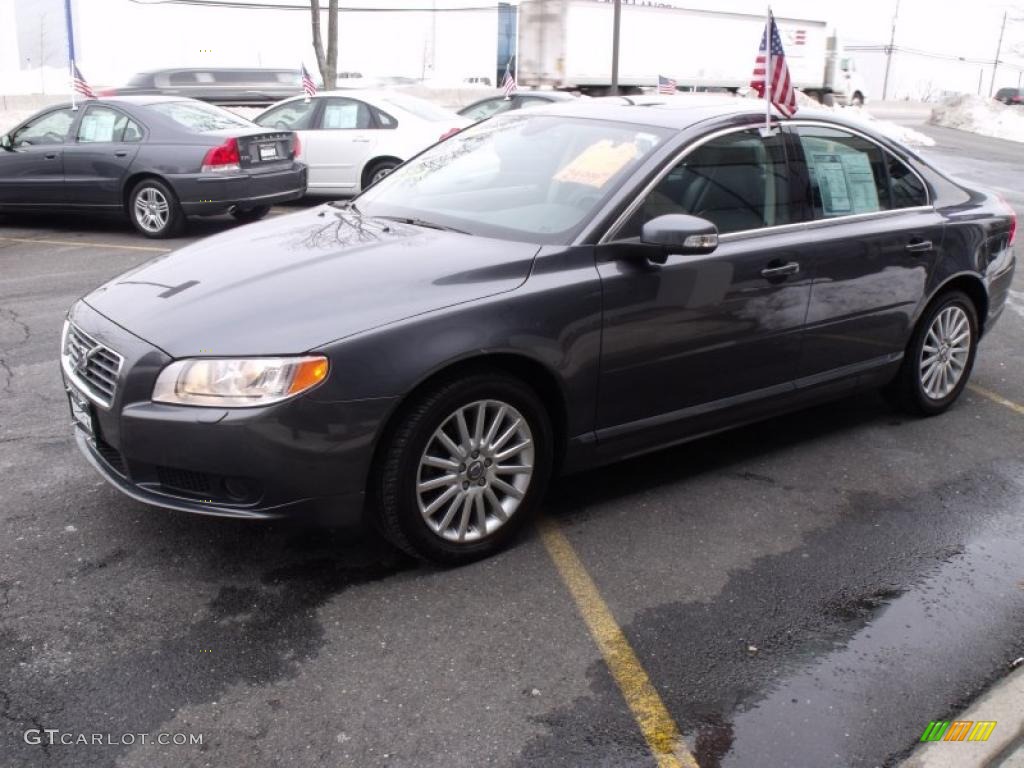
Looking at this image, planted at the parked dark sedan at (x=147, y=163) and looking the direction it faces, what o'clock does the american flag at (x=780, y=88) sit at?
The american flag is roughly at 7 o'clock from the parked dark sedan.

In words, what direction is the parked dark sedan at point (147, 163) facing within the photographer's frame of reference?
facing away from the viewer and to the left of the viewer

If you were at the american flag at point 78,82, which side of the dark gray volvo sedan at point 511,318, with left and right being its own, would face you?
right

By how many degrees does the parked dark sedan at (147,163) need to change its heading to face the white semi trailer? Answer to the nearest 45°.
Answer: approximately 90° to its right

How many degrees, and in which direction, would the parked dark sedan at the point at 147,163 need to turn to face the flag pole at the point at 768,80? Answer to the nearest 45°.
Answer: approximately 135° to its left

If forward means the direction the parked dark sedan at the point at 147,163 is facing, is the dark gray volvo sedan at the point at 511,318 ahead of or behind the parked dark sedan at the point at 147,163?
behind

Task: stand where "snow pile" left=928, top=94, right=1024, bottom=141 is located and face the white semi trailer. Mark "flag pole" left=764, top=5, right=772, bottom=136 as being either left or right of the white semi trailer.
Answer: left

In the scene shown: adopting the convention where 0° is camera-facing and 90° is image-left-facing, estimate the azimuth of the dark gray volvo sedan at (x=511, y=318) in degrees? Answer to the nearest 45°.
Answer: approximately 45°

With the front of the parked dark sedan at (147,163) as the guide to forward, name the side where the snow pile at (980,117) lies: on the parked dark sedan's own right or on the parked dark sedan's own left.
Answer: on the parked dark sedan's own right

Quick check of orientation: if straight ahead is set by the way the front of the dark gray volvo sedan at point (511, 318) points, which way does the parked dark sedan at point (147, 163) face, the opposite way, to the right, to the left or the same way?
to the right

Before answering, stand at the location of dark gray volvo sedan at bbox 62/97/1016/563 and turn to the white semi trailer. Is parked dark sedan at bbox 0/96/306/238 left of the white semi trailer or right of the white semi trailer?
left
